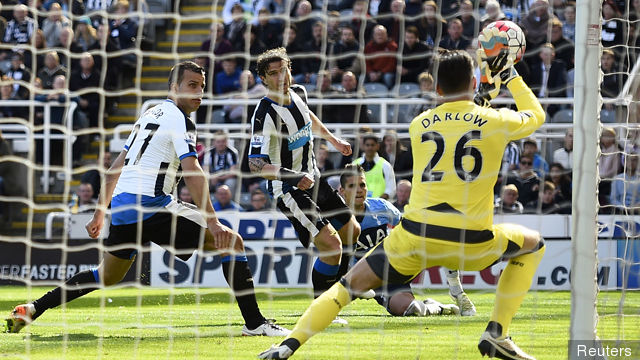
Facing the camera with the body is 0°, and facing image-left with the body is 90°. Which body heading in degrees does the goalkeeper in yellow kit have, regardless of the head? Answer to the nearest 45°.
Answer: approximately 180°

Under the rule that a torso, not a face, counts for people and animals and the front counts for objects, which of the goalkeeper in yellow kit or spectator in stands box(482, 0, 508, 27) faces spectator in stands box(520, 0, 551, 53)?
the goalkeeper in yellow kit

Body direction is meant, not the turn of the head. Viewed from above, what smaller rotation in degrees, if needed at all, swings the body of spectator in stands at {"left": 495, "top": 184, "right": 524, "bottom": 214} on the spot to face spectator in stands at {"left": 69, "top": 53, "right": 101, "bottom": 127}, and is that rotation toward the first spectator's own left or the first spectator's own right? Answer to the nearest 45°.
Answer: approximately 90° to the first spectator's own right

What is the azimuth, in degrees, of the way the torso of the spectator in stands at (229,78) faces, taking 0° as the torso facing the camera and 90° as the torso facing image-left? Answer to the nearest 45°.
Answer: approximately 0°
